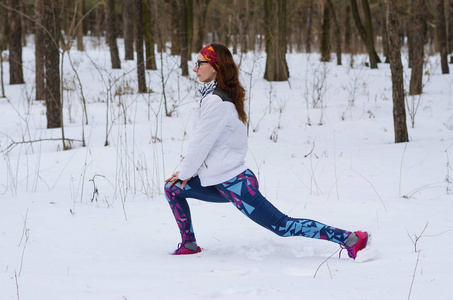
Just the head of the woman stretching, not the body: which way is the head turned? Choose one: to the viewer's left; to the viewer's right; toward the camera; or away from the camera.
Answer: to the viewer's left

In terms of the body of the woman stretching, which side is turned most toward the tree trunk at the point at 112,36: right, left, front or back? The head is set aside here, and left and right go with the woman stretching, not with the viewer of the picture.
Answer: right

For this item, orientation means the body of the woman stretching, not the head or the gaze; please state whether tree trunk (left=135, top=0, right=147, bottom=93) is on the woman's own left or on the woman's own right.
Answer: on the woman's own right

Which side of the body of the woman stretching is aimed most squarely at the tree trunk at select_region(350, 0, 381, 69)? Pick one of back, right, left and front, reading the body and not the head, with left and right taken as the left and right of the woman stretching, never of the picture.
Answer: right

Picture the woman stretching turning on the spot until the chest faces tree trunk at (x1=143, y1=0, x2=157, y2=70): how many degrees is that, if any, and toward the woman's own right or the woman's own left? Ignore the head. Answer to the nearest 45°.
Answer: approximately 90° to the woman's own right

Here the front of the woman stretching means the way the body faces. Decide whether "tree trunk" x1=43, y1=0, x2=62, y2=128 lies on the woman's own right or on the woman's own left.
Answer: on the woman's own right

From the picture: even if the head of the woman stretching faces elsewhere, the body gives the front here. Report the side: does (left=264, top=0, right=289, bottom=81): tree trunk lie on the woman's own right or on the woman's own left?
on the woman's own right

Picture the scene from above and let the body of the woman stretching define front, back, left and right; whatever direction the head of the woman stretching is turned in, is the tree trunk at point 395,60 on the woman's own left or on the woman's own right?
on the woman's own right

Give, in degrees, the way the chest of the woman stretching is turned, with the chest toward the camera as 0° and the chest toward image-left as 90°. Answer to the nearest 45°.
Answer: approximately 90°
